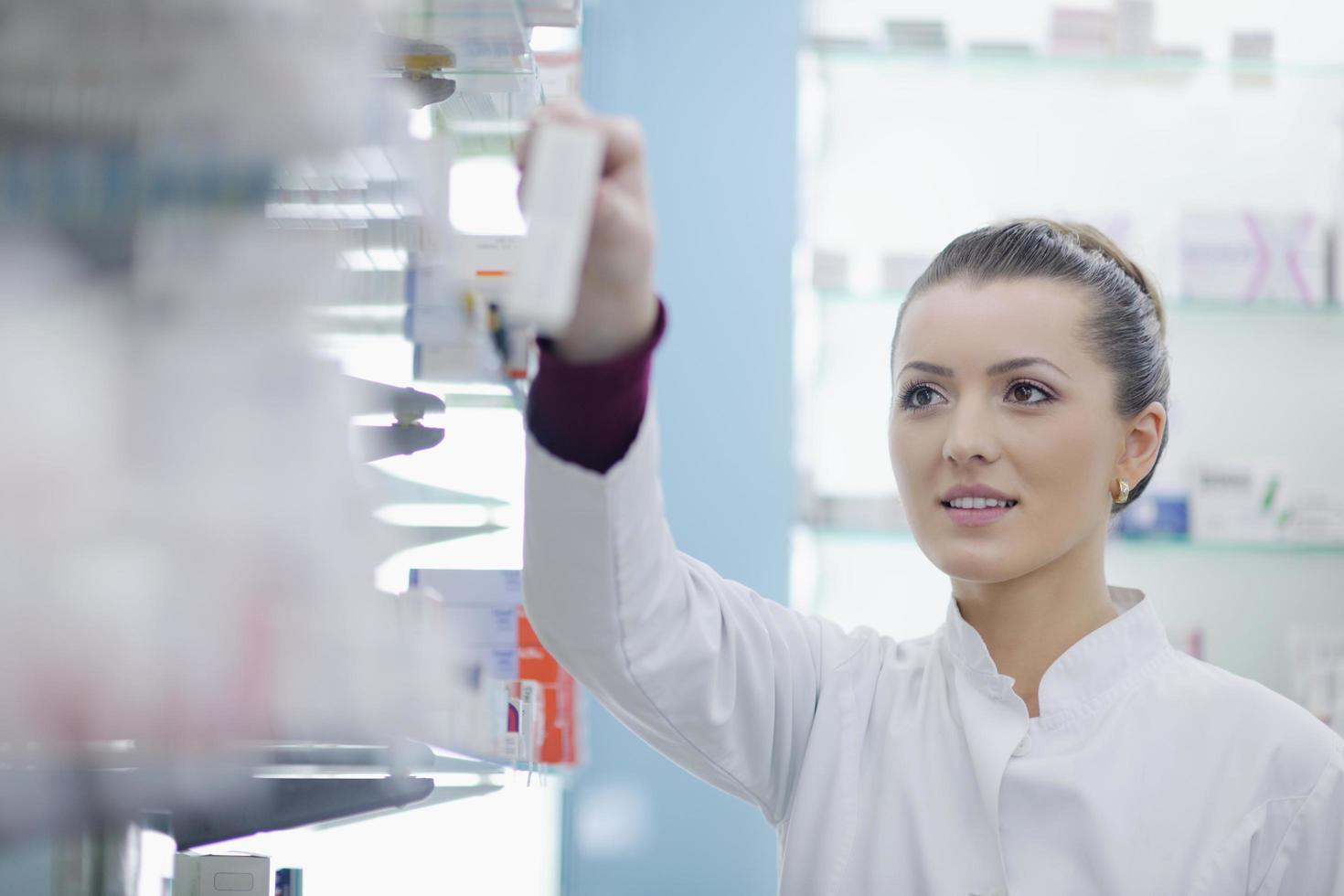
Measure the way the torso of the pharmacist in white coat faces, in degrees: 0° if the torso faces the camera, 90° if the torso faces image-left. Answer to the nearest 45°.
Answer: approximately 45°

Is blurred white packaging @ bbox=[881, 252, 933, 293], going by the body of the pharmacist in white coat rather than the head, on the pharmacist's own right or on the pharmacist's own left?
on the pharmacist's own right

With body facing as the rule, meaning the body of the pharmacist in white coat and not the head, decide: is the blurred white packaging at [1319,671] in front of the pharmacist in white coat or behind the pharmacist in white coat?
behind

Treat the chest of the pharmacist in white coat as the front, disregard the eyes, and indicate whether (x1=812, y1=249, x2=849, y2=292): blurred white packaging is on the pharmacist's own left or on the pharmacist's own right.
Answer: on the pharmacist's own right

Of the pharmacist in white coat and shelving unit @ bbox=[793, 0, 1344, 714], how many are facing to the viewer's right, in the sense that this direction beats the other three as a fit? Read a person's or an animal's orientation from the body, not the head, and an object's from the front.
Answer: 0

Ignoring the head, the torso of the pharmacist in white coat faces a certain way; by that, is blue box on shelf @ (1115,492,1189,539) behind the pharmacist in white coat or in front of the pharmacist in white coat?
behind

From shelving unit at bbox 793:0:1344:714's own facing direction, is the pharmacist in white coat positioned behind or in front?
in front

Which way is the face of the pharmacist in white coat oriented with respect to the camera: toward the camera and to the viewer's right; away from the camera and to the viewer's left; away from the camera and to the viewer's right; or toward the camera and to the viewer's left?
toward the camera and to the viewer's left

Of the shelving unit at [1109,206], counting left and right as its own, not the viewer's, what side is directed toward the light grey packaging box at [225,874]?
front

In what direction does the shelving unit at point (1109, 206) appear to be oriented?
toward the camera
